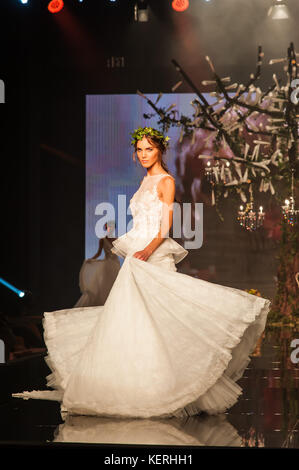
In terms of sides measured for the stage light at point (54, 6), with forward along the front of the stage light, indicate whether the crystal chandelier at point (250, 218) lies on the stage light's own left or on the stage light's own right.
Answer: on the stage light's own left

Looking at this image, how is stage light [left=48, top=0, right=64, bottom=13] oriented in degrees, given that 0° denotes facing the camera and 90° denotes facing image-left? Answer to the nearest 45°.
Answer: approximately 0°

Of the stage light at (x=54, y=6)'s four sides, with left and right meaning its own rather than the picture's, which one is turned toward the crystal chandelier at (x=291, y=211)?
left

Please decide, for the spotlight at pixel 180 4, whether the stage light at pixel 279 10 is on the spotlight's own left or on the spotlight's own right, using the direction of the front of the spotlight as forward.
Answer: on the spotlight's own left

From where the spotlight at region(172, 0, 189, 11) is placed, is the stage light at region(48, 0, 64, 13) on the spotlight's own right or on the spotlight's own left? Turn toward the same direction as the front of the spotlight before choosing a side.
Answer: on the spotlight's own right

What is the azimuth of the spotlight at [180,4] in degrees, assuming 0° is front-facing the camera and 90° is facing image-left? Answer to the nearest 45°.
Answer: approximately 0°
